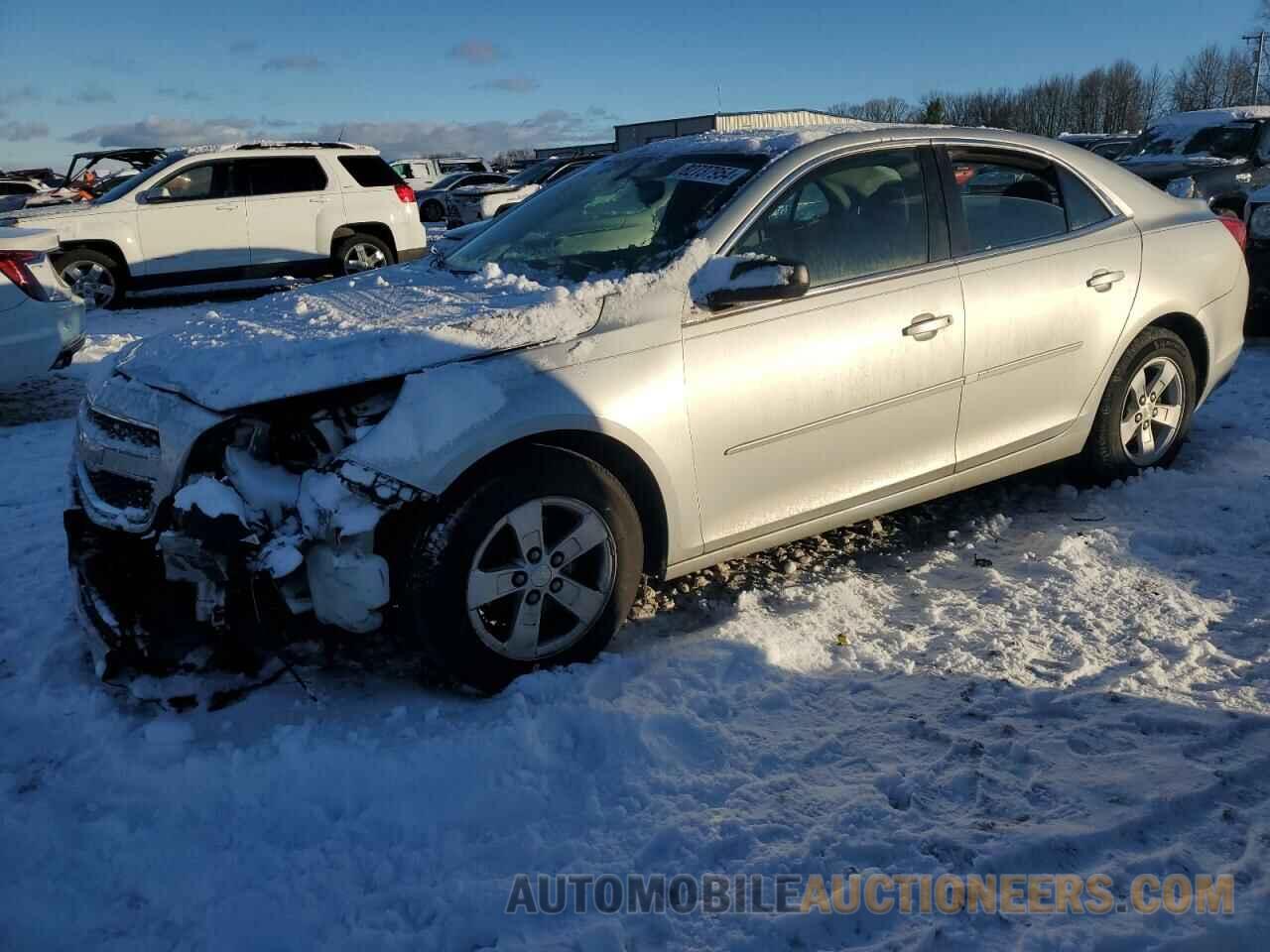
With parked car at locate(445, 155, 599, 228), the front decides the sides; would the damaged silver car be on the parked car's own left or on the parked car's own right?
on the parked car's own left

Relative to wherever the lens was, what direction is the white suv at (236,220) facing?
facing to the left of the viewer

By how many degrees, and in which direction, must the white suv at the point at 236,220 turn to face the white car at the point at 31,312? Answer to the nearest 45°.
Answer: approximately 90° to its left

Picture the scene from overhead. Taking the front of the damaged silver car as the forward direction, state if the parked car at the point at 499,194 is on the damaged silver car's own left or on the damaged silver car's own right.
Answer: on the damaged silver car's own right

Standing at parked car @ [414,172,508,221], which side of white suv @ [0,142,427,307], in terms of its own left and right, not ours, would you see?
right

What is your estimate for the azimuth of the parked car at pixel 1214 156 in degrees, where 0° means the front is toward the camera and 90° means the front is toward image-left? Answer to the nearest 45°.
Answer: approximately 45°
